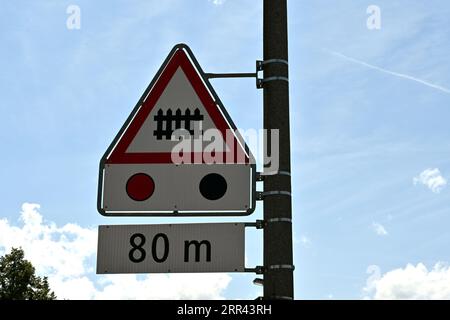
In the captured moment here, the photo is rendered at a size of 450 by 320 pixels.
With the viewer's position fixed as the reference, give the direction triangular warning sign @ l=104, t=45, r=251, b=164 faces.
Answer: facing the viewer

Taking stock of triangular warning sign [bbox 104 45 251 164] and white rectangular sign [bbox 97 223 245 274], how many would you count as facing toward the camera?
2

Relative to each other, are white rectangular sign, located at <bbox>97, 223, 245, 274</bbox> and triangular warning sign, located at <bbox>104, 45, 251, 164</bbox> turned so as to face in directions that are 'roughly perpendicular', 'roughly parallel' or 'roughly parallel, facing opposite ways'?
roughly parallel

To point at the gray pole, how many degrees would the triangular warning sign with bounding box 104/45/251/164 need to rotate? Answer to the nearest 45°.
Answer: approximately 45° to its left

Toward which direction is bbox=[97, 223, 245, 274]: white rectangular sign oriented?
toward the camera

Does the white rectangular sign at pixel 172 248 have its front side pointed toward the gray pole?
no
